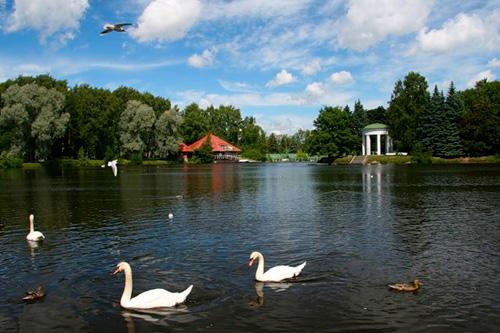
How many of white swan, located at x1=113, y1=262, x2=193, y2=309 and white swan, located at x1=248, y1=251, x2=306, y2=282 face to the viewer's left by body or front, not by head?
2

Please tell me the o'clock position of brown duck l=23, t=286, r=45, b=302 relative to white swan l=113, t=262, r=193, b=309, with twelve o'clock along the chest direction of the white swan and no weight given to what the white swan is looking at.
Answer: The brown duck is roughly at 1 o'clock from the white swan.

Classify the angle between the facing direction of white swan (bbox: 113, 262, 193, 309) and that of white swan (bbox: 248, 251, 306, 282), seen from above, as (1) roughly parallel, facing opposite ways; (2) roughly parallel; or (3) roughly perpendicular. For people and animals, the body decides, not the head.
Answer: roughly parallel

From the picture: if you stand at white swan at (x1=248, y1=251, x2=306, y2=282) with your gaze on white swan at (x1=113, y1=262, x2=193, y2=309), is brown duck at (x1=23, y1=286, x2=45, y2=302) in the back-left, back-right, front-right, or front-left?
front-right

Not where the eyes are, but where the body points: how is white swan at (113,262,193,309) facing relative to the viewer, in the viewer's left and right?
facing to the left of the viewer

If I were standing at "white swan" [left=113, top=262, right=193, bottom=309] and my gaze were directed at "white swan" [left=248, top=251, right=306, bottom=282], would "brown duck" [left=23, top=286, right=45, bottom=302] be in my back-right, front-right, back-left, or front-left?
back-left

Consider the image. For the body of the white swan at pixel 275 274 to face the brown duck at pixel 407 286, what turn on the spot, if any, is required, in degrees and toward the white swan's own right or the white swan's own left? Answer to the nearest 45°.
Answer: approximately 180°

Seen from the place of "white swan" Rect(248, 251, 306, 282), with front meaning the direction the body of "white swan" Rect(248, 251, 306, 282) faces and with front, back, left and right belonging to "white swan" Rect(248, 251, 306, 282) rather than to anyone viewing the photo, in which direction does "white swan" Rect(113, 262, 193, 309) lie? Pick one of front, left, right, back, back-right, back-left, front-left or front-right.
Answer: front-left

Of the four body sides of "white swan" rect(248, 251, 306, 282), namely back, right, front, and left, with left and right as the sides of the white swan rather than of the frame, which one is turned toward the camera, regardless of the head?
left

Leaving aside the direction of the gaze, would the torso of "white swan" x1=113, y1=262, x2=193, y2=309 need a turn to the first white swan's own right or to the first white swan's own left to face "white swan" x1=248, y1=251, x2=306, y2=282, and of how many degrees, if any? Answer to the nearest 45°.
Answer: approximately 180°

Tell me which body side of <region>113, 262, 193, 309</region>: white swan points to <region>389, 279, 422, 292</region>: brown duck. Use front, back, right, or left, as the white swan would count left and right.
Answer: back
